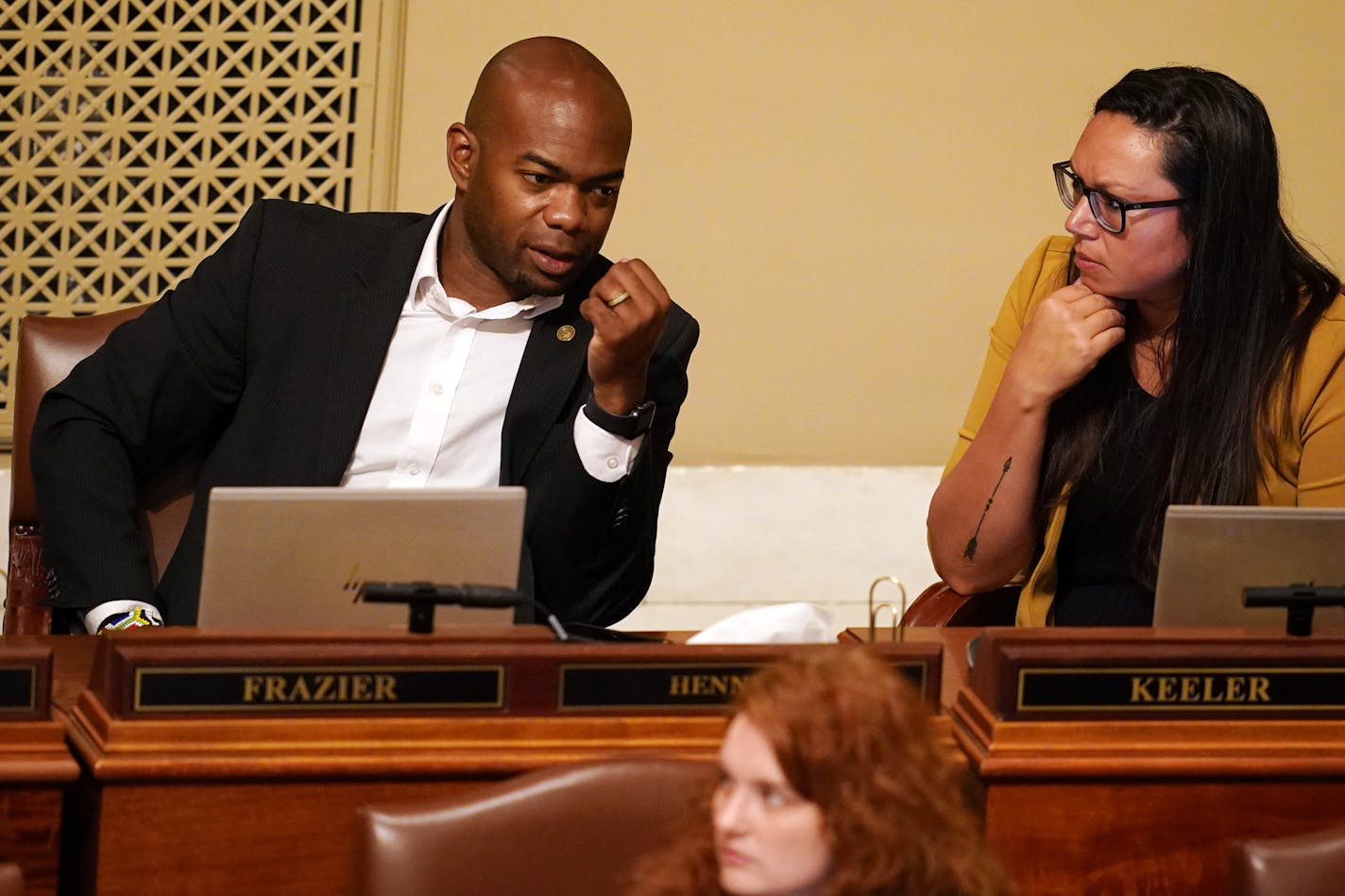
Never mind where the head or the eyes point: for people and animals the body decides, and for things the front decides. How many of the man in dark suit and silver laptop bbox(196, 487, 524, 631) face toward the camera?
1

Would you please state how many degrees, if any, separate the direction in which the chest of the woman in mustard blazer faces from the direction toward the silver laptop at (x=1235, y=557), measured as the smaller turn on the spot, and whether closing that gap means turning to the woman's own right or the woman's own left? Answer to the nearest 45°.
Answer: approximately 45° to the woman's own left

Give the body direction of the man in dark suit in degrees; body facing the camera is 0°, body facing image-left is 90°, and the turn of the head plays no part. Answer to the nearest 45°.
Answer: approximately 0°

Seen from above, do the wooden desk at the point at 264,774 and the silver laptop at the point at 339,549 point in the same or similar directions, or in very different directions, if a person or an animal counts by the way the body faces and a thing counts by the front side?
very different directions
